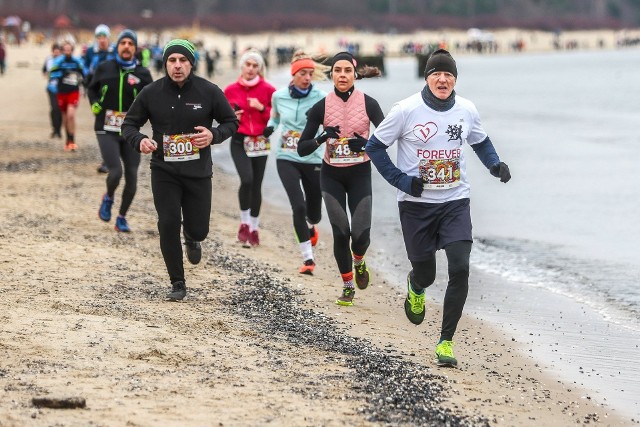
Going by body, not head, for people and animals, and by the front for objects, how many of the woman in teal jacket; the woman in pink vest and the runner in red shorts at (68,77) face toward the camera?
3

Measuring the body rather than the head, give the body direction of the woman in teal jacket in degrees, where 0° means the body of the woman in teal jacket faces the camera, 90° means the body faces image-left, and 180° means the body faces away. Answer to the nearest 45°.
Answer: approximately 0°

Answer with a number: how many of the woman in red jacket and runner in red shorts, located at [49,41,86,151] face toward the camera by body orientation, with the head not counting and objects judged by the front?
2

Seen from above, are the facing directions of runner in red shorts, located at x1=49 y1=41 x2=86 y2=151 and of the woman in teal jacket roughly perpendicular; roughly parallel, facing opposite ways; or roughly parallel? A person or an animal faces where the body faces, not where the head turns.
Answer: roughly parallel

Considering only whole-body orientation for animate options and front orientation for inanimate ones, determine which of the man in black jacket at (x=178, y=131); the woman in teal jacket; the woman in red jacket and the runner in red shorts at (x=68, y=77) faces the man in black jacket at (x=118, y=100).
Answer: the runner in red shorts

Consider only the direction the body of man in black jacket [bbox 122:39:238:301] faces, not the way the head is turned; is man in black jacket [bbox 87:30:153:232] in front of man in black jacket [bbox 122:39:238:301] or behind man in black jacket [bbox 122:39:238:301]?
behind

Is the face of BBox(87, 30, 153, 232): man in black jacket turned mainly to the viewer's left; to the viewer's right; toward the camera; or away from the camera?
toward the camera

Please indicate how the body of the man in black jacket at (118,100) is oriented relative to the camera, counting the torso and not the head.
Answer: toward the camera

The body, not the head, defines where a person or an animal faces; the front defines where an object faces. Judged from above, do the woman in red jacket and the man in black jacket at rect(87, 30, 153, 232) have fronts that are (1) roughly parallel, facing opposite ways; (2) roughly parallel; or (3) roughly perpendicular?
roughly parallel

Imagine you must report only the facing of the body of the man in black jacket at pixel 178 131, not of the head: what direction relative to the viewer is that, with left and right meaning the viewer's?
facing the viewer

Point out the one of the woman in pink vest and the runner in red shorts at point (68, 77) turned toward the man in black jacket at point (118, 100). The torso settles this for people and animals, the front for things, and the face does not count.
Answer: the runner in red shorts

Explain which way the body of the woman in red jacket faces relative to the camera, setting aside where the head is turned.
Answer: toward the camera
